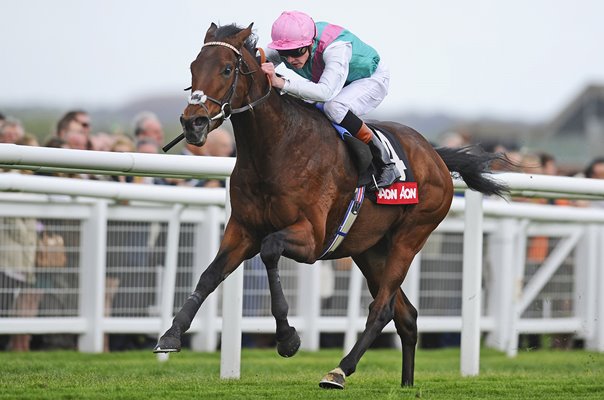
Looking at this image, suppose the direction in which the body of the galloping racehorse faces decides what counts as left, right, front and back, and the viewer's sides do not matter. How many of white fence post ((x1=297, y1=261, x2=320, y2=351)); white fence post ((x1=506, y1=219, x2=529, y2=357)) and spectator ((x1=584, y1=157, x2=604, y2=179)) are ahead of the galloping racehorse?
0

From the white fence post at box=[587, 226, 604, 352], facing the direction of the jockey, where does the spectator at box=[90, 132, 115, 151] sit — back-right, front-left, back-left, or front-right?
front-right

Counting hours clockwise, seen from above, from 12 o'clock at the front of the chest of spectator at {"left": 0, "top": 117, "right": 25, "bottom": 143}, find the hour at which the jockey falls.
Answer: The jockey is roughly at 11 o'clock from the spectator.

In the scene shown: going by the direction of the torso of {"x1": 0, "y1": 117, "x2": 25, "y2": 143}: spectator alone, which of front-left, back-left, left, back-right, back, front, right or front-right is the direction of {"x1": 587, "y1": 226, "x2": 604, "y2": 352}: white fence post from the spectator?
left

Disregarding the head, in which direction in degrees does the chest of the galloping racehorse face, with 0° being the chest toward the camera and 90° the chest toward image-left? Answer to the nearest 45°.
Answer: approximately 45°

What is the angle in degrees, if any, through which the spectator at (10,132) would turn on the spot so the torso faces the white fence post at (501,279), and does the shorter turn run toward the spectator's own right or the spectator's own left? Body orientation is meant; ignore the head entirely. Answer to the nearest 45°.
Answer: approximately 90° to the spectator's own left

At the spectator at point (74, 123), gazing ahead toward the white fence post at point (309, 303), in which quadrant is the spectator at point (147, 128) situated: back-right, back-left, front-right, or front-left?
front-left

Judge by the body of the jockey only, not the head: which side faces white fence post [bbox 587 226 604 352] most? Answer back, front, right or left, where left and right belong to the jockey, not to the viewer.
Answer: back

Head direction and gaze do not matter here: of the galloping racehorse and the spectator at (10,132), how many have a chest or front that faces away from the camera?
0

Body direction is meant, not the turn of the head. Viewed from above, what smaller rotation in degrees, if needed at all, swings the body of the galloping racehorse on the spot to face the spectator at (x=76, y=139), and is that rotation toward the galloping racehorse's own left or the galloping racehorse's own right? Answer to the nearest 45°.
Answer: approximately 90° to the galloping racehorse's own right

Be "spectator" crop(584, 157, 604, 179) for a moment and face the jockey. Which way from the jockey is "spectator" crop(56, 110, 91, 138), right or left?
right

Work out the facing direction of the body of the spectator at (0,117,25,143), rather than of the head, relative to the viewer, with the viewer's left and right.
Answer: facing the viewer

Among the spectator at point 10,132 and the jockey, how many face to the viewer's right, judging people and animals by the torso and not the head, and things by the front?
0

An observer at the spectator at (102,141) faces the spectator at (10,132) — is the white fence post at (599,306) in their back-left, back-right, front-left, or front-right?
back-left

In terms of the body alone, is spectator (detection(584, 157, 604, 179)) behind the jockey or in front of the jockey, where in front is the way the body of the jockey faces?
behind

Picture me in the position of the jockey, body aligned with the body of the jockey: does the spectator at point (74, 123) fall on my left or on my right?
on my right

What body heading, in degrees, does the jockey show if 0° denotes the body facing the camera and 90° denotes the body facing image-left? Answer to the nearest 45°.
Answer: approximately 45°
